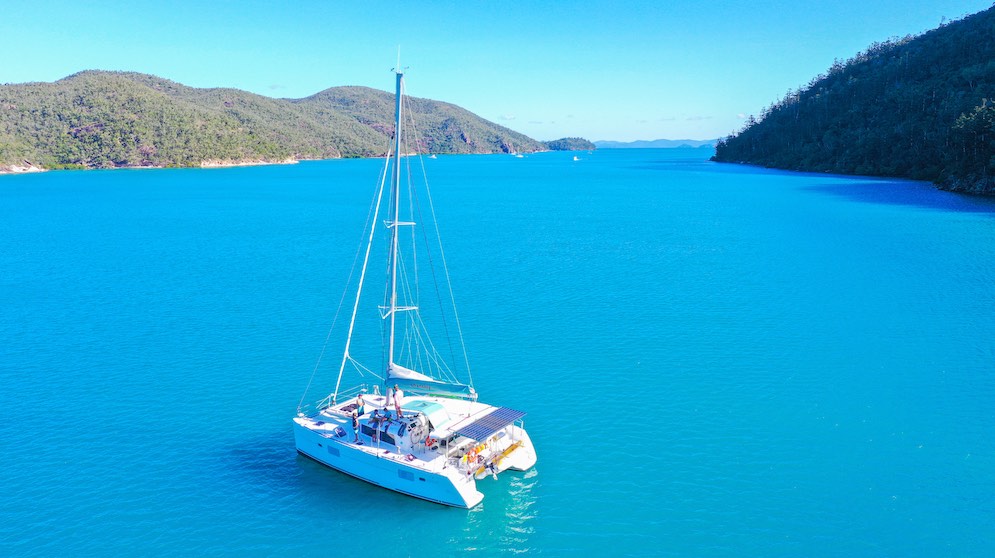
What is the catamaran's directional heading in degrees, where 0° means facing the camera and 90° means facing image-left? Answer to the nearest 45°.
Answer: approximately 135°
